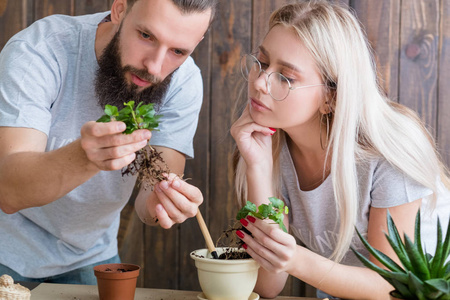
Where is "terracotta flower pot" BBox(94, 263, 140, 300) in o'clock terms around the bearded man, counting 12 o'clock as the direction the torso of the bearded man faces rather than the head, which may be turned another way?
The terracotta flower pot is roughly at 1 o'clock from the bearded man.

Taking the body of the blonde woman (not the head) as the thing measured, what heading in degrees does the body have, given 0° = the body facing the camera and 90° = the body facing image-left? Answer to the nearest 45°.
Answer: approximately 45°

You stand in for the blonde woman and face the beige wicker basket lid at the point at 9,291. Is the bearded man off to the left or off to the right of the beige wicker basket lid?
right

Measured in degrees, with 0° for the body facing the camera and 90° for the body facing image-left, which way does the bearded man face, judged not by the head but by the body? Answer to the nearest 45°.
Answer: approximately 315°
